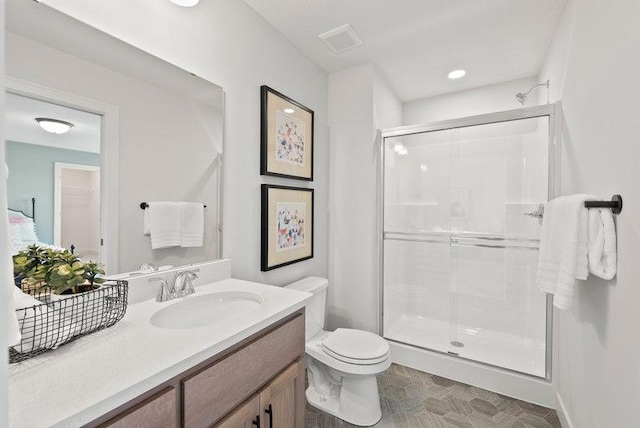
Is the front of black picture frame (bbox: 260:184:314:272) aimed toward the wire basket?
no

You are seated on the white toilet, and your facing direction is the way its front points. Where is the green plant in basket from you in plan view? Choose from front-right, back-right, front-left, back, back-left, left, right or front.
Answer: right

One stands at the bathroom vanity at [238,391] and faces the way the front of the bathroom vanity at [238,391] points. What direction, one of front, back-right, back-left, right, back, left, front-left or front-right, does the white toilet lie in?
left

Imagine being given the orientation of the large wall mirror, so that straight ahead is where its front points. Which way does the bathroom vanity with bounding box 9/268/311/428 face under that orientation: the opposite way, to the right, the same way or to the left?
the same way

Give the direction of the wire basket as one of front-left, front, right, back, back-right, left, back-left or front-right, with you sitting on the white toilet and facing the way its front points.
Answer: right

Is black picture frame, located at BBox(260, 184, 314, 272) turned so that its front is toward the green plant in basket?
no

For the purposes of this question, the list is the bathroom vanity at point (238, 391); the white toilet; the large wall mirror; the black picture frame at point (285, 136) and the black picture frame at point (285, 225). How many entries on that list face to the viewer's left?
0

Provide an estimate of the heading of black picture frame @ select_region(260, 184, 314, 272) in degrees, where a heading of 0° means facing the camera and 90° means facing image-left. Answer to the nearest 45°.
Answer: approximately 315°

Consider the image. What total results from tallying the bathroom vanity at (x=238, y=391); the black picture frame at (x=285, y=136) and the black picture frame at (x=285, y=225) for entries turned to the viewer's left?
0

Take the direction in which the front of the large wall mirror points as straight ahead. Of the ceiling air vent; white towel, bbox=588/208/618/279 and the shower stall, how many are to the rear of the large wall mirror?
0

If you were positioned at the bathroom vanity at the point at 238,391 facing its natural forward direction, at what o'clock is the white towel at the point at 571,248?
The white towel is roughly at 11 o'clock from the bathroom vanity.

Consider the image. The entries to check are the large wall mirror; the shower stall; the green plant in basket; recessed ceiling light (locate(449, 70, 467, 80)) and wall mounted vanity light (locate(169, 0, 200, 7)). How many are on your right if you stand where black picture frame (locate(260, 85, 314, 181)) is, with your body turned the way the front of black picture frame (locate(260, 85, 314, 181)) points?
3

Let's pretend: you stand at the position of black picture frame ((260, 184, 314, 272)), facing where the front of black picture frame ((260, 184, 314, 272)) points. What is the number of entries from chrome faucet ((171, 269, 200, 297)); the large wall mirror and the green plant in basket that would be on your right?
3

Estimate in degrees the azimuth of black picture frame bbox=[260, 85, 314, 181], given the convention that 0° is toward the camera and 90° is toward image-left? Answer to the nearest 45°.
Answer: approximately 315°

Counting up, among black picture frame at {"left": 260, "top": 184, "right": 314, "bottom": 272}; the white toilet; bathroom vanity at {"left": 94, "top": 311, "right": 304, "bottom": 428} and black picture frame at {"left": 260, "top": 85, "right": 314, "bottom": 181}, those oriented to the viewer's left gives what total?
0
